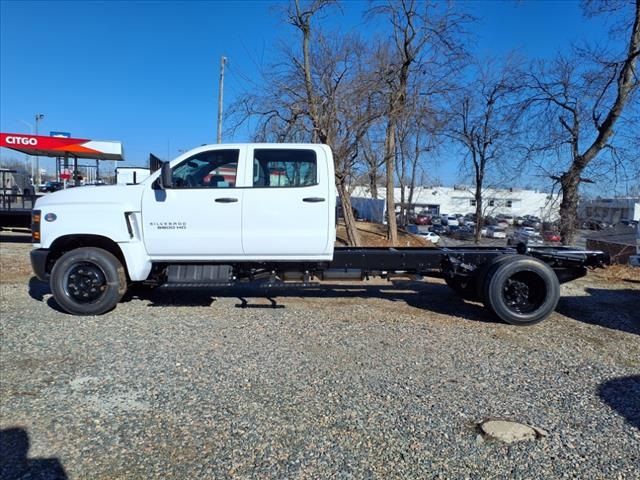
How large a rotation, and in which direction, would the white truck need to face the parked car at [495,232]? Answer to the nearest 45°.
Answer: approximately 135° to its right

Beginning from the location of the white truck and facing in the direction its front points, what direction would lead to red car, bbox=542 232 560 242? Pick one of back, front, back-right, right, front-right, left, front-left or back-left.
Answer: back-right

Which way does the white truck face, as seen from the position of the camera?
facing to the left of the viewer

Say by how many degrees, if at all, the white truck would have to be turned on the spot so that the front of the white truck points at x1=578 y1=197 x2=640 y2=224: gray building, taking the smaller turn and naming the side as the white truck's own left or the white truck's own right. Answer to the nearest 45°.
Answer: approximately 135° to the white truck's own right

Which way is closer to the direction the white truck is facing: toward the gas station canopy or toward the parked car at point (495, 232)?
the gas station canopy

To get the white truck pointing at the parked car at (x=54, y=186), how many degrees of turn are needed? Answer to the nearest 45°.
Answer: approximately 45° to its right

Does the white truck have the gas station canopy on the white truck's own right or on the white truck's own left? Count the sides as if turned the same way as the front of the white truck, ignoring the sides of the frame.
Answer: on the white truck's own right

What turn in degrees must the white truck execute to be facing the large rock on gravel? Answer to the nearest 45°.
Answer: approximately 135° to its left
